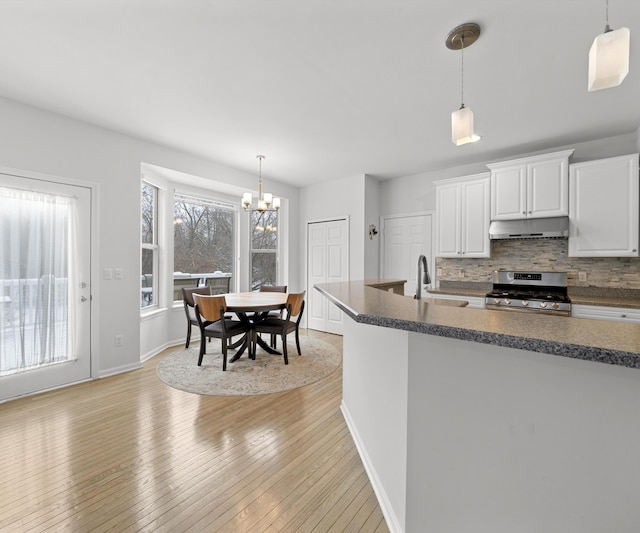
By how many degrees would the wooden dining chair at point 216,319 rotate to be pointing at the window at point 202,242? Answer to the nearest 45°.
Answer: approximately 45° to its left

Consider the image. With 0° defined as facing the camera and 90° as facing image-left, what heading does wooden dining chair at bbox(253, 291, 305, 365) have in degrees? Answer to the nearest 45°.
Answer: approximately 135°

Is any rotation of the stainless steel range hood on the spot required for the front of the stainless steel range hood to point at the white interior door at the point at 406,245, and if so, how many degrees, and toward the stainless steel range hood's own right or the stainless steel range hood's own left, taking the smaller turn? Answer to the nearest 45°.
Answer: approximately 90° to the stainless steel range hood's own right

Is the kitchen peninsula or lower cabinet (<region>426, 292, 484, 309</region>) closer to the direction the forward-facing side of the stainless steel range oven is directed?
the kitchen peninsula

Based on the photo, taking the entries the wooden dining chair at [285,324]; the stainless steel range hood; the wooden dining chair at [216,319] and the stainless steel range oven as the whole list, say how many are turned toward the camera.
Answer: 2

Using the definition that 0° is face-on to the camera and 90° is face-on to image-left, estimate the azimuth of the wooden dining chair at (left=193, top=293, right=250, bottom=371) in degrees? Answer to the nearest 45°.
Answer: approximately 225°

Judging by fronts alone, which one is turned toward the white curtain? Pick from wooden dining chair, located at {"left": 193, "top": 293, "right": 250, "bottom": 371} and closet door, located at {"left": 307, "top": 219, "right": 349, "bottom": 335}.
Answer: the closet door

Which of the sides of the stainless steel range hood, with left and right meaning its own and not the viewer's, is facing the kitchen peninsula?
front

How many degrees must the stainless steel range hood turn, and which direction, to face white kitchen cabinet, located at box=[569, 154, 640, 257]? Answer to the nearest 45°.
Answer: approximately 90° to its left
